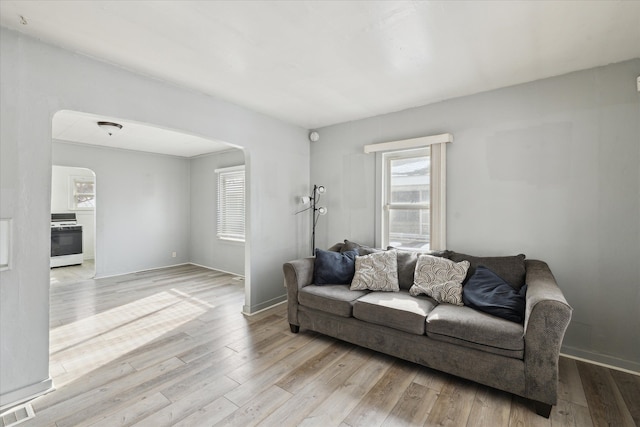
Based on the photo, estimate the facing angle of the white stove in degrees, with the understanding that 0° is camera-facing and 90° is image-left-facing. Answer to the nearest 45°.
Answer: approximately 0°

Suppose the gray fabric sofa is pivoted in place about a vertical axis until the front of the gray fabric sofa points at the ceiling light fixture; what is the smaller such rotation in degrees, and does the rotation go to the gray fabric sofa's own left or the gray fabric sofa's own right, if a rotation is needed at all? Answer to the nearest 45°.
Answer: approximately 45° to the gray fabric sofa's own right

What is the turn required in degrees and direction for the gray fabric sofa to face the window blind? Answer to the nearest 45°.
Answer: approximately 90° to its right

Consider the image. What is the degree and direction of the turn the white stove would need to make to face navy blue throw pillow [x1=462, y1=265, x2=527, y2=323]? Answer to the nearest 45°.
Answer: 0° — it already faces it

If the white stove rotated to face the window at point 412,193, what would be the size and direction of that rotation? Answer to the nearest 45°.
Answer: approximately 45° to its left

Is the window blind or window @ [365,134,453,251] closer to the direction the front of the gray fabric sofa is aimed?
the window blind

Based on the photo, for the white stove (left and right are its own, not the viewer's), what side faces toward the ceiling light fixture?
front

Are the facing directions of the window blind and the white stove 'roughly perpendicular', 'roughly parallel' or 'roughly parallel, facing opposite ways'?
roughly perpendicular

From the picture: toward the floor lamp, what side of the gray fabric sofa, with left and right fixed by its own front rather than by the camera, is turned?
right

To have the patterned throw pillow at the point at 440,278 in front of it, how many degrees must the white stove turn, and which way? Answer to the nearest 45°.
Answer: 0° — it already faces it

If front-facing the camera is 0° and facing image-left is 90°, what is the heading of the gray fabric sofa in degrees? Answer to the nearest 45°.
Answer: approximately 45°

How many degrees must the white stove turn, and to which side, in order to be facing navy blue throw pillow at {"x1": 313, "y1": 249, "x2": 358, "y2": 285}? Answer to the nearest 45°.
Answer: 0° — it already faces it
